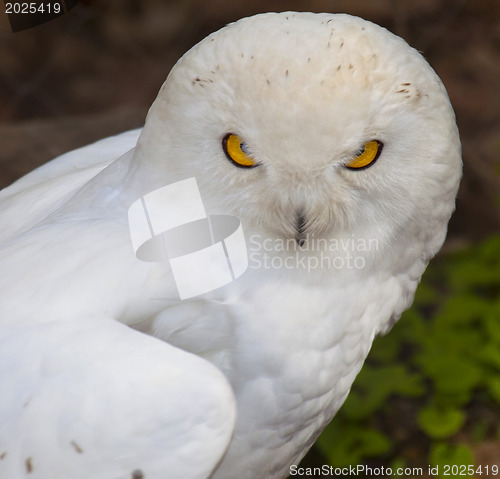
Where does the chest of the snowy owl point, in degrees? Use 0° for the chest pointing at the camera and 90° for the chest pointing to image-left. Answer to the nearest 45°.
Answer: approximately 315°

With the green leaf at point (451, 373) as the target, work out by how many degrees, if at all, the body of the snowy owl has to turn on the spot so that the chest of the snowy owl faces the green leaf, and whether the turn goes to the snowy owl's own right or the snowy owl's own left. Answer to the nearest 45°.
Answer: approximately 90° to the snowy owl's own left
